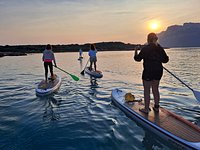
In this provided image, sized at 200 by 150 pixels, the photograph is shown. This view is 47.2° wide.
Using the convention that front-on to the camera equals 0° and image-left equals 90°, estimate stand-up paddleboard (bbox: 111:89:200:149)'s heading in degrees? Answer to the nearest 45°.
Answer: approximately 135°

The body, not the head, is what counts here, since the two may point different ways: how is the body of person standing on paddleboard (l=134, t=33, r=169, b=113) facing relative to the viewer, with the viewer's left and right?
facing away from the viewer and to the left of the viewer
